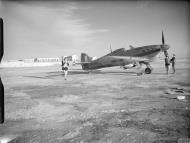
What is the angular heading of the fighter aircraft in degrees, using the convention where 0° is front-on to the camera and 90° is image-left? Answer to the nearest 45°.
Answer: approximately 270°
